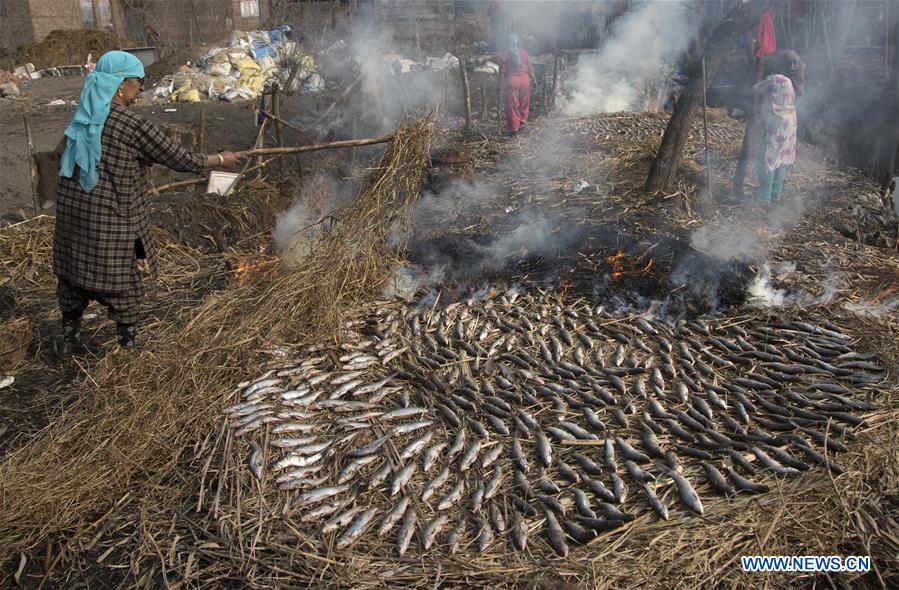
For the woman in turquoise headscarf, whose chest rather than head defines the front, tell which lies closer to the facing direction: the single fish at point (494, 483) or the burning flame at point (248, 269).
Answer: the burning flame

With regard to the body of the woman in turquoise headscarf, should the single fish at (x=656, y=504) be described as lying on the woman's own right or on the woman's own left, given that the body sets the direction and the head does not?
on the woman's own right

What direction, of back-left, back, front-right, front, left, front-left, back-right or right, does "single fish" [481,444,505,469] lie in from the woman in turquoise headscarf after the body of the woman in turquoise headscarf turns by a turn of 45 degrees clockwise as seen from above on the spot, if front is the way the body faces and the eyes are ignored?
front-right

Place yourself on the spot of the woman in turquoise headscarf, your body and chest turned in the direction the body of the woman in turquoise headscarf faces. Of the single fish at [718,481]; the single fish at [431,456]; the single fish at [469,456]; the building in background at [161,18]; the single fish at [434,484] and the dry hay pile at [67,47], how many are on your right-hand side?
4

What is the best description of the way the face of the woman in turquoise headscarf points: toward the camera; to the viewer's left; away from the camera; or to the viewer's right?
to the viewer's right

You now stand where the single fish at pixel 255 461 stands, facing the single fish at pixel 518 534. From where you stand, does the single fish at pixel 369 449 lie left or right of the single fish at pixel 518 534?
left

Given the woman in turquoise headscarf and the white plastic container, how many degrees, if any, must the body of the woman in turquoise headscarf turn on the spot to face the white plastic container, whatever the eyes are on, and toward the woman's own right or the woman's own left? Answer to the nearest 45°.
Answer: approximately 45° to the woman's own left

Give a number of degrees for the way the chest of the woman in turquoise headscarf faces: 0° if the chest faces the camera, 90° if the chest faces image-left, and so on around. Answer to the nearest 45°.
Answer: approximately 225°

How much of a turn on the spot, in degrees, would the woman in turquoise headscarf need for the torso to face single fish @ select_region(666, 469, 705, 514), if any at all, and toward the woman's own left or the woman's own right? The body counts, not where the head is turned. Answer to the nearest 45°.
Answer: approximately 90° to the woman's own right
